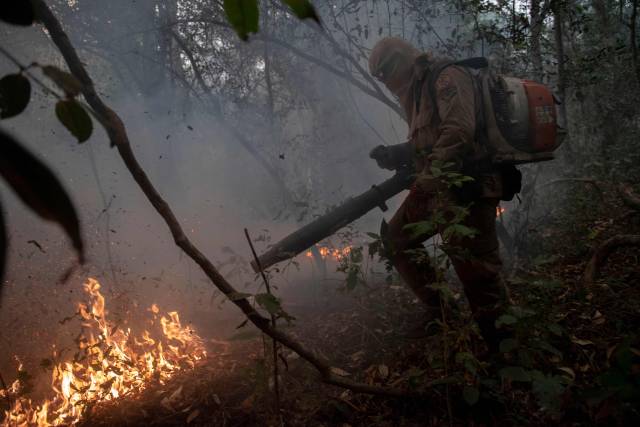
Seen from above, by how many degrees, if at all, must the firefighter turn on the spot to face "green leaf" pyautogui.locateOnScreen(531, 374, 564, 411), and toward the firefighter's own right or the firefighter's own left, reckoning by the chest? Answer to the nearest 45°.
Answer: approximately 90° to the firefighter's own left

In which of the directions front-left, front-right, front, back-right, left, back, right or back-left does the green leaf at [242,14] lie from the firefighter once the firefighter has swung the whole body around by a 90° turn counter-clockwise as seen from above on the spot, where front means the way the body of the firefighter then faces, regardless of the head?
front

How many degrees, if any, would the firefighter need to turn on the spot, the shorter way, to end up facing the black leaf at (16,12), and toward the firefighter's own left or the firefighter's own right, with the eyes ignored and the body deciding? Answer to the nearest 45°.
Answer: approximately 90° to the firefighter's own left

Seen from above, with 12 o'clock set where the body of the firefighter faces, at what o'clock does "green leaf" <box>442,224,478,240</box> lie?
The green leaf is roughly at 9 o'clock from the firefighter.

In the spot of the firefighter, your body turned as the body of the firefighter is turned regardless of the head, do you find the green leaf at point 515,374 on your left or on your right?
on your left

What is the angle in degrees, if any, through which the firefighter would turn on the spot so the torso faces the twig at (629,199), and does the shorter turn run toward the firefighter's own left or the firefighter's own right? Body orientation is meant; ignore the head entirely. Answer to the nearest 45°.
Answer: approximately 135° to the firefighter's own right

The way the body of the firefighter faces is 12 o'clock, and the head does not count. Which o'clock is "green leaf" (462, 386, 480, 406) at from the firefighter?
The green leaf is roughly at 9 o'clock from the firefighter.

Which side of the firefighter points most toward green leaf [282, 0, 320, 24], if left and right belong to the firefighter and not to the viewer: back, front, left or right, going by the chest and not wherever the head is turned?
left

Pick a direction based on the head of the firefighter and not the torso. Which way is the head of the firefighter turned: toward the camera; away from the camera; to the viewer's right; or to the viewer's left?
to the viewer's left

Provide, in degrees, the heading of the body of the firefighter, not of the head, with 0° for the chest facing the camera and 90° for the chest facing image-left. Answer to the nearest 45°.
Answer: approximately 90°
